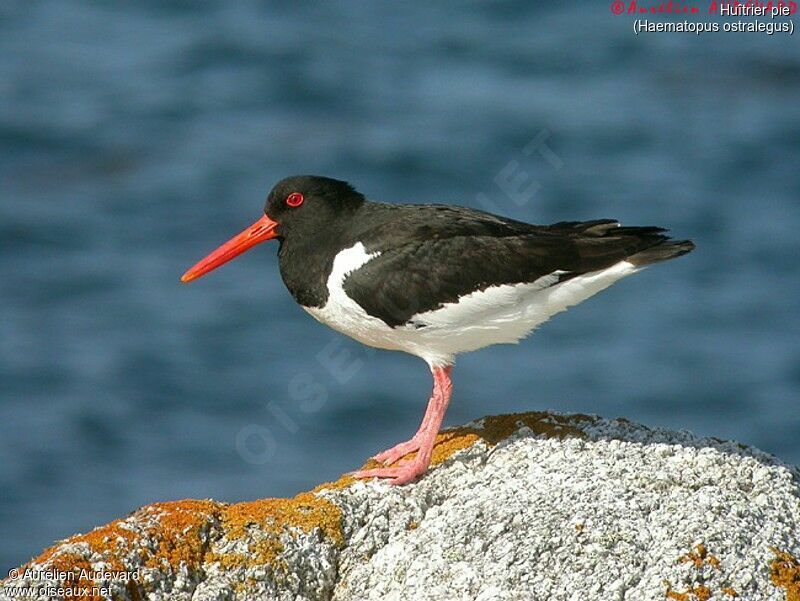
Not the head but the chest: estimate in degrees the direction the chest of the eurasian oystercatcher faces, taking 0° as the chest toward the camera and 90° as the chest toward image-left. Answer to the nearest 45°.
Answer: approximately 90°
